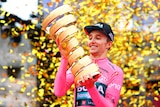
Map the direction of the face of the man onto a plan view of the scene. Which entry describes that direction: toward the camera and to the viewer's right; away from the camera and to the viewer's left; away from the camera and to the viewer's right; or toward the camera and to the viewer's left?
toward the camera and to the viewer's left

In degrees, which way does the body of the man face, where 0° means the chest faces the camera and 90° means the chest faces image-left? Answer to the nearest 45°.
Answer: approximately 45°
